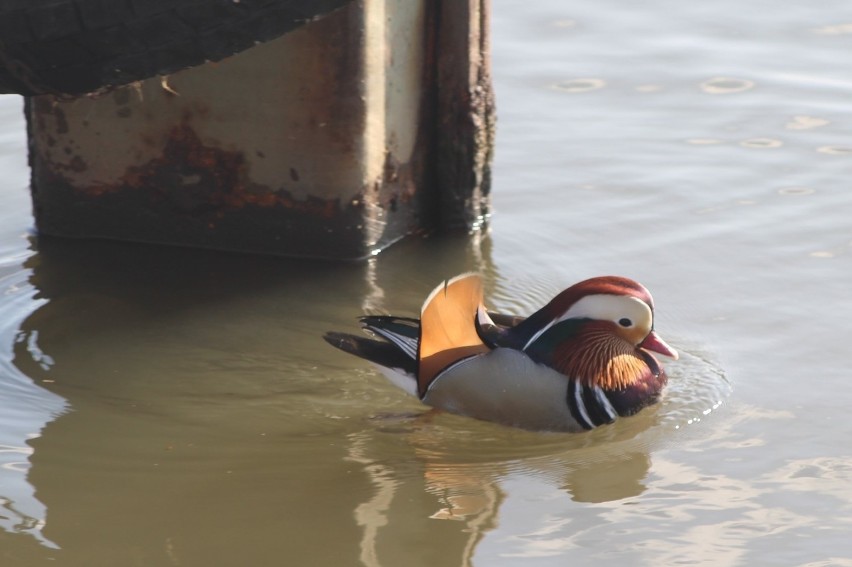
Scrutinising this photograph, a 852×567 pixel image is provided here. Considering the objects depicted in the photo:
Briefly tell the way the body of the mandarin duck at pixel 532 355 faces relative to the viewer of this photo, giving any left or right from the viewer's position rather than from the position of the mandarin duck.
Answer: facing to the right of the viewer

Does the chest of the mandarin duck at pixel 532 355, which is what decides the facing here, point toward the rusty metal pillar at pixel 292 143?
no
